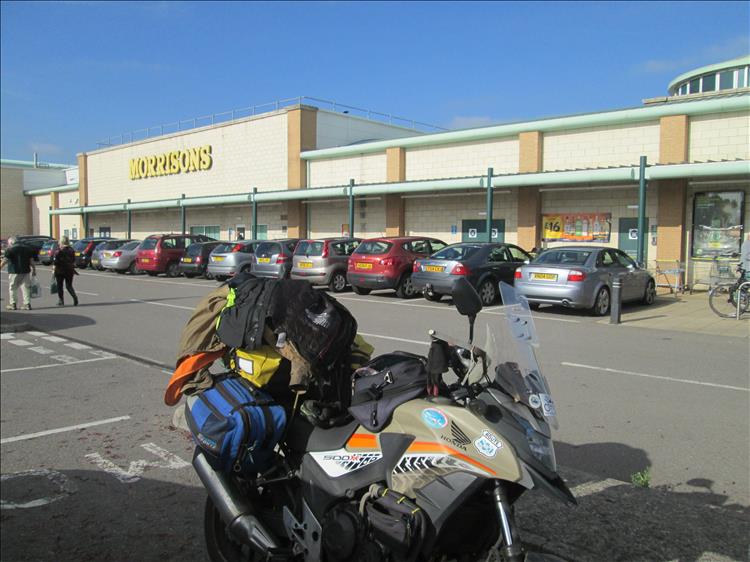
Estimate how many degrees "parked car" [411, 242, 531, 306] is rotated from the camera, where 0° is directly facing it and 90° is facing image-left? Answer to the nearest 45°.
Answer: approximately 225°

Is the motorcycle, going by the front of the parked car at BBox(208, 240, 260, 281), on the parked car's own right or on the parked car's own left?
on the parked car's own right

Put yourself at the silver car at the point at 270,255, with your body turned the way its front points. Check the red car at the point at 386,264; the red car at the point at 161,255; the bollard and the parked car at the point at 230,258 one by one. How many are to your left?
2

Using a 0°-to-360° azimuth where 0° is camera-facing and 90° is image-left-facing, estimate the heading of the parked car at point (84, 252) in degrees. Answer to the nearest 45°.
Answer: approximately 225°

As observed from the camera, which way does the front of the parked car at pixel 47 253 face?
facing away from the viewer and to the right of the viewer

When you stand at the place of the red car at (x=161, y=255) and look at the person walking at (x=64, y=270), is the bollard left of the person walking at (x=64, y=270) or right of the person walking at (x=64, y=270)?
left

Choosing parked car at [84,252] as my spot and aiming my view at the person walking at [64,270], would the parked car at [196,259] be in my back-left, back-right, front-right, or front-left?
front-left

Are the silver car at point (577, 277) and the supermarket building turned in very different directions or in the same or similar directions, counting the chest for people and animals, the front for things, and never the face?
very different directions

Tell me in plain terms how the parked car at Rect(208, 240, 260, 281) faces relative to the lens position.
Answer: facing away from the viewer and to the right of the viewer

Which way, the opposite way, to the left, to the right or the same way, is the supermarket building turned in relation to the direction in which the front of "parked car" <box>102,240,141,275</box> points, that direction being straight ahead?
the opposite way

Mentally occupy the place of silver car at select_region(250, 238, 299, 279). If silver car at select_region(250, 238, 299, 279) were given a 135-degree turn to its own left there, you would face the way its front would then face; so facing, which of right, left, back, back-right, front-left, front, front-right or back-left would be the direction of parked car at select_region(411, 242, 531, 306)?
back-left

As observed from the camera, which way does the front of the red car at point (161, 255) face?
facing away from the viewer and to the right of the viewer

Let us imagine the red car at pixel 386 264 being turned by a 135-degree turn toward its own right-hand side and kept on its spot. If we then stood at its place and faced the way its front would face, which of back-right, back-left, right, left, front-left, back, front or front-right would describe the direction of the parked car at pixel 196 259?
back-right

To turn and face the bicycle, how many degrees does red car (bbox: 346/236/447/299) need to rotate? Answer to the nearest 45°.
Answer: approximately 90° to its right

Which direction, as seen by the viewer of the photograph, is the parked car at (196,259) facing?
facing away from the viewer and to the right of the viewer

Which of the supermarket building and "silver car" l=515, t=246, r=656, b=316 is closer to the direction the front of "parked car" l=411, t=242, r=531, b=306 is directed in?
the supermarket building

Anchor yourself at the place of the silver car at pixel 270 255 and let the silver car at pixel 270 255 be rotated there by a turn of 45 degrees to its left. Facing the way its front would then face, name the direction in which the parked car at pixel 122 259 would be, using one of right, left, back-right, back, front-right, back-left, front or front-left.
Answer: front-left

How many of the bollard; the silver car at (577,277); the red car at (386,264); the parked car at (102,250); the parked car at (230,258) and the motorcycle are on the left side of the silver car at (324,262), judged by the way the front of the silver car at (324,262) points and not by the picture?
2

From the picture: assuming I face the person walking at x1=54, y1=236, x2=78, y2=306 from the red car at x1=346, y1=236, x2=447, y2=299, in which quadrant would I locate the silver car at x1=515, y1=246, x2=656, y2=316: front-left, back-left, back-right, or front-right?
back-left

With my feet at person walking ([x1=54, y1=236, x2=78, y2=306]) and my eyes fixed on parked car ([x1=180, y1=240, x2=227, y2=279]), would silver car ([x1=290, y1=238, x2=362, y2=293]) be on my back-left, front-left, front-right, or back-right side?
front-right
